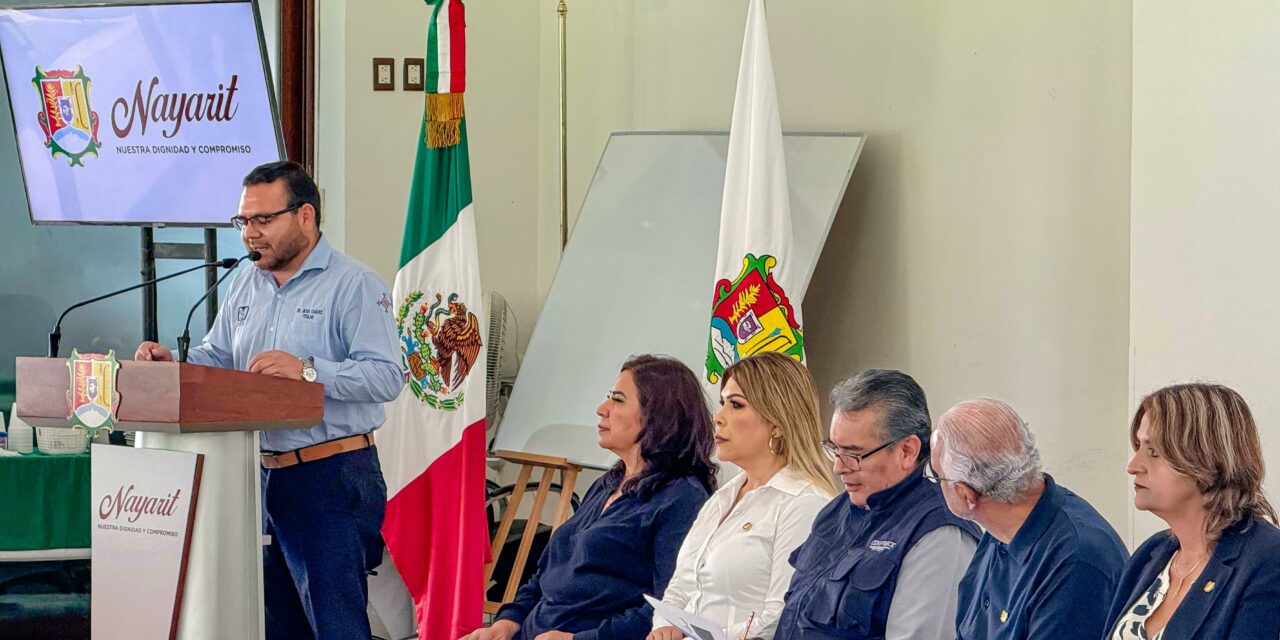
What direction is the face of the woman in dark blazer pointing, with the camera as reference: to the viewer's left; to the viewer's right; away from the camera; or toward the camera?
to the viewer's left

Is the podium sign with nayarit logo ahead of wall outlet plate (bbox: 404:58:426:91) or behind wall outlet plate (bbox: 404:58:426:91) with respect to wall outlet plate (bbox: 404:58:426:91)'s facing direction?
ahead

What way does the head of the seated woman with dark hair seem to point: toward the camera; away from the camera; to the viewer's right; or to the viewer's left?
to the viewer's left

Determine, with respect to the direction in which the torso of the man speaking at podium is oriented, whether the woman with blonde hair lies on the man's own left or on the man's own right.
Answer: on the man's own left

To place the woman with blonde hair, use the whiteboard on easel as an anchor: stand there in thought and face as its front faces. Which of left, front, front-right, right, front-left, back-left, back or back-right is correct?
front-left

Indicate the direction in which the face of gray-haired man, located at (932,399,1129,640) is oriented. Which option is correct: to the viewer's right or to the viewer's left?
to the viewer's left

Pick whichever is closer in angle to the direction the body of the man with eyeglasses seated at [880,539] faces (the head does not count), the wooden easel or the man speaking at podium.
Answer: the man speaking at podium

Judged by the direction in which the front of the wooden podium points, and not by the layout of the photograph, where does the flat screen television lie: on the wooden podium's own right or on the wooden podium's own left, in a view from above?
on the wooden podium's own right

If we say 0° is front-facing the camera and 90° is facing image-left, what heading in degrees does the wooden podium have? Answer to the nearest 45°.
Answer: approximately 45°

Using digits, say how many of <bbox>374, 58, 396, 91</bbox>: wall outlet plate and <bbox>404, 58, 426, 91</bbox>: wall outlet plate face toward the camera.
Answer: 2

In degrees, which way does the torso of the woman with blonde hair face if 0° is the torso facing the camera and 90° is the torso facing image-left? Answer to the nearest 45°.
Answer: approximately 45°

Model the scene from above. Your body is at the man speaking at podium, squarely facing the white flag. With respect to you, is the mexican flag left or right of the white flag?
left

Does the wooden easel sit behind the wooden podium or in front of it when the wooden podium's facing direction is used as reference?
behind
